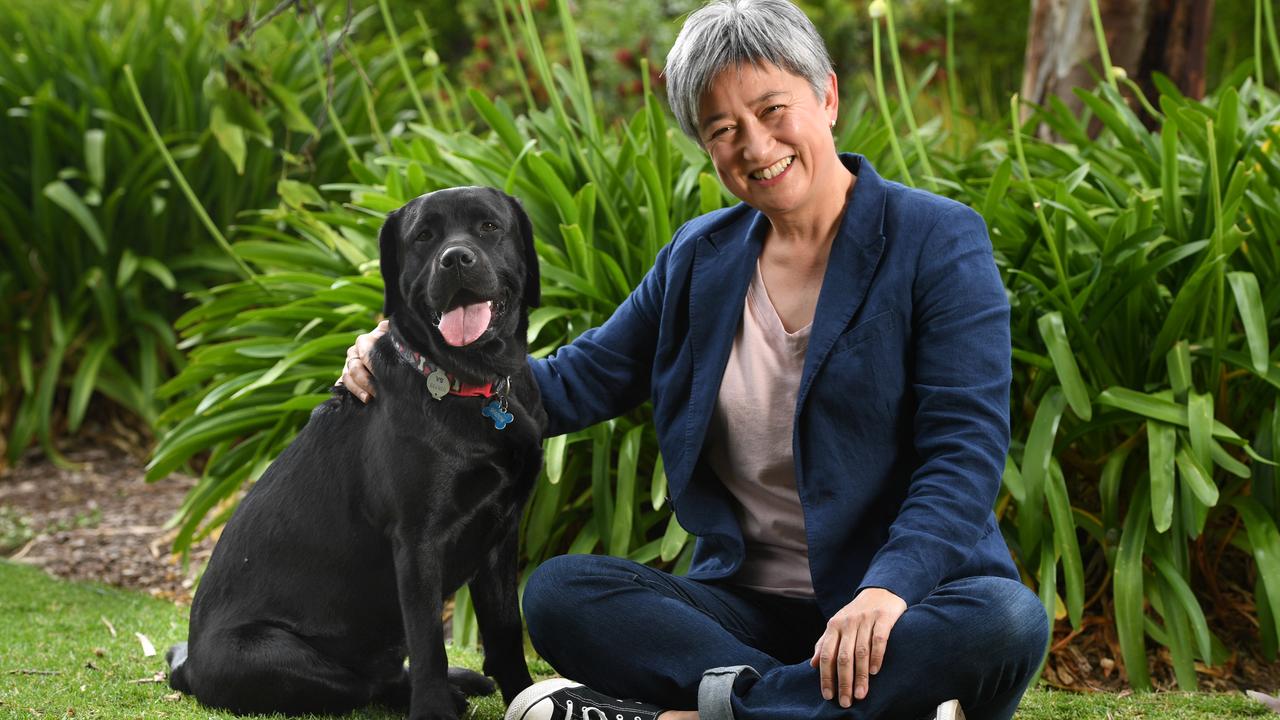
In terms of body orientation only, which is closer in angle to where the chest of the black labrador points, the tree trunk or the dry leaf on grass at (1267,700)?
the dry leaf on grass

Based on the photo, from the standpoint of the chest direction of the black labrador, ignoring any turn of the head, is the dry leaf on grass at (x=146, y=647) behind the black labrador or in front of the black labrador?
behind

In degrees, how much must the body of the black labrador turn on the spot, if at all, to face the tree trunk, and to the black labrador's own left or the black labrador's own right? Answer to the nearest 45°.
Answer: approximately 90° to the black labrador's own left

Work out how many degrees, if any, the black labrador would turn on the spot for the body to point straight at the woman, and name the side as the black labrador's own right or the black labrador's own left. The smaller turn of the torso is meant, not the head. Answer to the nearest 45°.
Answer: approximately 45° to the black labrador's own left

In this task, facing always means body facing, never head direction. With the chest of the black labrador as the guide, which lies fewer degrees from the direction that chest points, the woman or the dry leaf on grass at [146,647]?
the woman

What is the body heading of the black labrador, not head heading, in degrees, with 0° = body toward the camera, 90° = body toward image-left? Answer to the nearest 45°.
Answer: approximately 315°

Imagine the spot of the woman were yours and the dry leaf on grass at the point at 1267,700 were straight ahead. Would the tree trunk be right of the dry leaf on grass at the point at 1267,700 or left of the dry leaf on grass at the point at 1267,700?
left

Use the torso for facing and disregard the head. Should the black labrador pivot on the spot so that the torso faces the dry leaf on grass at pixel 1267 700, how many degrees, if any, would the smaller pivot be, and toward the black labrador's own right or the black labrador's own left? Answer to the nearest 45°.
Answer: approximately 45° to the black labrador's own left

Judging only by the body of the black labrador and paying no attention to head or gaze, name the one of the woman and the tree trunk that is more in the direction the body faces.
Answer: the woman
